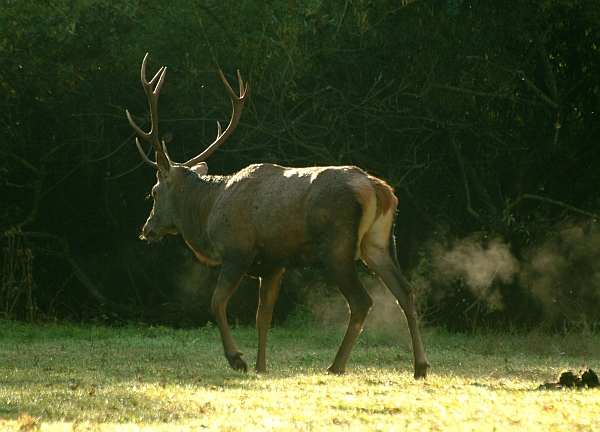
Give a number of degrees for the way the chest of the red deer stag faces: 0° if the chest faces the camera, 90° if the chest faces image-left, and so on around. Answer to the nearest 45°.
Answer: approximately 135°
